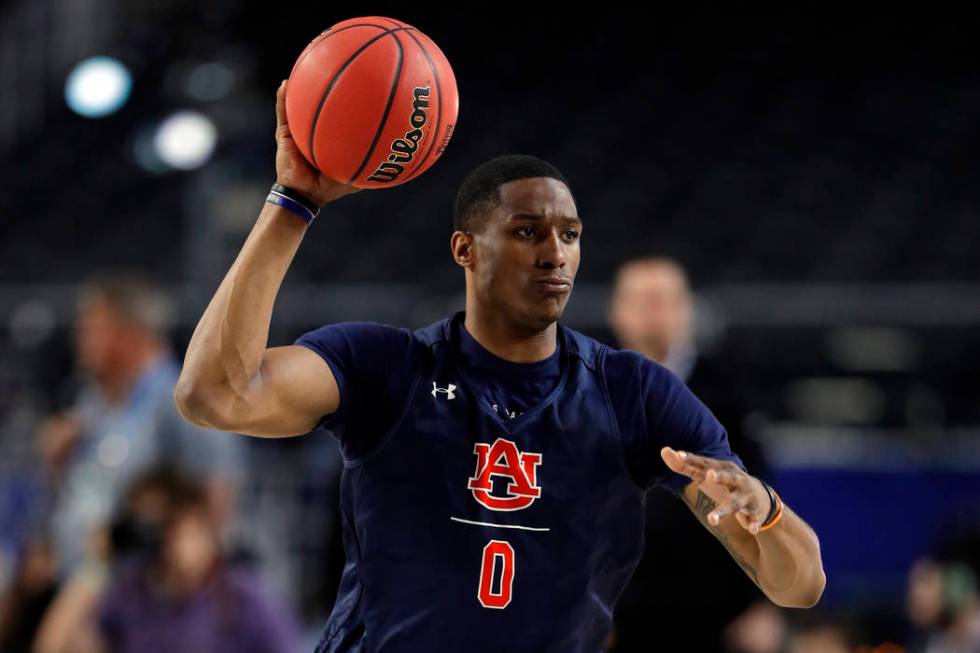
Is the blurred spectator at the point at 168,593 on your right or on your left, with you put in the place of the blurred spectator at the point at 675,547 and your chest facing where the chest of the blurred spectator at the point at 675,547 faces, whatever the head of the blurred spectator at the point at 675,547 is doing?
on your right

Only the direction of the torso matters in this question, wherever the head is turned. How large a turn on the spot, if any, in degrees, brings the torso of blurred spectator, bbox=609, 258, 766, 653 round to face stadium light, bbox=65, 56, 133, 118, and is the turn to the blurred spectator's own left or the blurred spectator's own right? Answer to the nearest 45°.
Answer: approximately 135° to the blurred spectator's own right

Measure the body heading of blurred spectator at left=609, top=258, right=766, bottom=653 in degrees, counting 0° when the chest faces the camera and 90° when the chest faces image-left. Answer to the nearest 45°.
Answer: approximately 0°

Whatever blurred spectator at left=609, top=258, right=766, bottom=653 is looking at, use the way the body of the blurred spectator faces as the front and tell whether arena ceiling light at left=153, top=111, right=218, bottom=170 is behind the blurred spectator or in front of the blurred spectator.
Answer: behind

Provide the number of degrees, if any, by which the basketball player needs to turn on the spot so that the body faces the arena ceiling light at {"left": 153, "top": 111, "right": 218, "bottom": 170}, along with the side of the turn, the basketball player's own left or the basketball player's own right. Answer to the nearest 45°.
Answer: approximately 180°

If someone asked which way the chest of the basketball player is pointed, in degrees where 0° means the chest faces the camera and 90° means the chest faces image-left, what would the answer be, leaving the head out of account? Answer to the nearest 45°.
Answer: approximately 0°

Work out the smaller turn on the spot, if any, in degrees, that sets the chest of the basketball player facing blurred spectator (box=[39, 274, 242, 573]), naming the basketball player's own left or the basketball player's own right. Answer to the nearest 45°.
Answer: approximately 135° to the basketball player's own right

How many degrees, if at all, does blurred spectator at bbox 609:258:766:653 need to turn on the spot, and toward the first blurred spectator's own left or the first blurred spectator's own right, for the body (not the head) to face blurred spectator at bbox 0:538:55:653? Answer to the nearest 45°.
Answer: approximately 135° to the first blurred spectator's own right

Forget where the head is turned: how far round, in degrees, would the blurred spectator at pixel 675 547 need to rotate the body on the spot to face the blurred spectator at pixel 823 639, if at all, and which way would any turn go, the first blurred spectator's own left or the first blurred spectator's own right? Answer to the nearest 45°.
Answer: approximately 180°

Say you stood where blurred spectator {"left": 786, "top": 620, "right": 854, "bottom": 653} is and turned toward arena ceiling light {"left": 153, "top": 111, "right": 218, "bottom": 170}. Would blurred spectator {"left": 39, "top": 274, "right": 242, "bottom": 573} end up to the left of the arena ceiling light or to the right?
left

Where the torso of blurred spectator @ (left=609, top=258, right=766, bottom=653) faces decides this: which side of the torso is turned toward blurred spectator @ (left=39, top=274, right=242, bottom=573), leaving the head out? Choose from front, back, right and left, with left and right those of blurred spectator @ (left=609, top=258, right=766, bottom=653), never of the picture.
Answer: right
